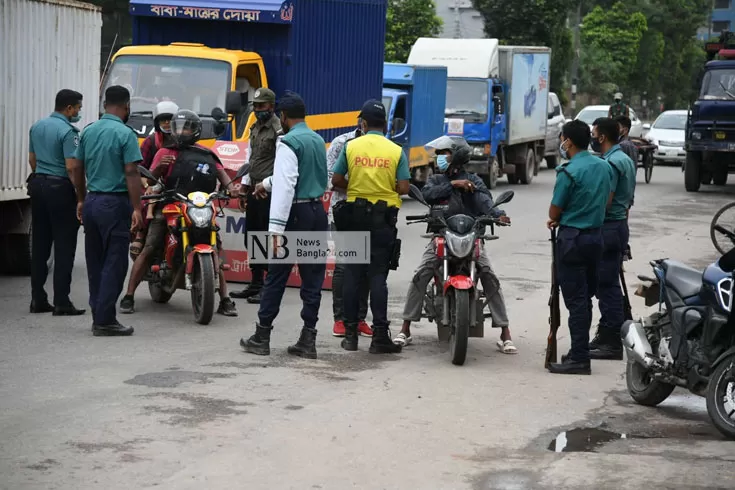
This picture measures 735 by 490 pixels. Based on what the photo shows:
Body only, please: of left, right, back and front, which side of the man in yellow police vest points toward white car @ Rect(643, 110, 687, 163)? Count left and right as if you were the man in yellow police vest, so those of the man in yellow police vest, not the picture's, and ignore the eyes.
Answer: front

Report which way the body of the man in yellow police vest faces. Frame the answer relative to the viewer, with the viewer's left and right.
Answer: facing away from the viewer

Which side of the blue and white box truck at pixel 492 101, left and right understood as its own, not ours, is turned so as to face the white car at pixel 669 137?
back

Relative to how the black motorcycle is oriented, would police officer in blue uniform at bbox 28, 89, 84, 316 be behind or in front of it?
behind

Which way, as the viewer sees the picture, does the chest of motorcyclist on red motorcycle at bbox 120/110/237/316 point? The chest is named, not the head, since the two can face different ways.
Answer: toward the camera

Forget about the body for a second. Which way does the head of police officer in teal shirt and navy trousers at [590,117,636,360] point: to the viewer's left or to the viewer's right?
to the viewer's left

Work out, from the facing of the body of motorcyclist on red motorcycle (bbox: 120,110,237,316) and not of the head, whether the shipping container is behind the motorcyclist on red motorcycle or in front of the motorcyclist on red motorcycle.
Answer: behind

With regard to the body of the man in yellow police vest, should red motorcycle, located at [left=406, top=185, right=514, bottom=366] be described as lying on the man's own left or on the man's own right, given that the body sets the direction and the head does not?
on the man's own right

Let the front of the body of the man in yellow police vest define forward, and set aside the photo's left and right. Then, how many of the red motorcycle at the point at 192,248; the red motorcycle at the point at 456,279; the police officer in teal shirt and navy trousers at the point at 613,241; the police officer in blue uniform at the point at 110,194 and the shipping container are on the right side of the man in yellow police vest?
2

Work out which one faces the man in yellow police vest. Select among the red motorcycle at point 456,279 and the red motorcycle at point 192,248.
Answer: the red motorcycle at point 192,248

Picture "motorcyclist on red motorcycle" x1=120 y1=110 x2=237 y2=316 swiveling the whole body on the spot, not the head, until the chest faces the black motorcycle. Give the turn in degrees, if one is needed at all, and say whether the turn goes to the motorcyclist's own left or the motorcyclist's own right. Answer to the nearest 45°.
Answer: approximately 45° to the motorcyclist's own left

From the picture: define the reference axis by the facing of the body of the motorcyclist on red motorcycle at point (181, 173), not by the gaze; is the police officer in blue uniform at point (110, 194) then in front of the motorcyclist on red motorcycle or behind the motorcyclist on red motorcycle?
in front

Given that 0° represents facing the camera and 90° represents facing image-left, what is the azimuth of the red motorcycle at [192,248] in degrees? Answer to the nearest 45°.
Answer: approximately 315°

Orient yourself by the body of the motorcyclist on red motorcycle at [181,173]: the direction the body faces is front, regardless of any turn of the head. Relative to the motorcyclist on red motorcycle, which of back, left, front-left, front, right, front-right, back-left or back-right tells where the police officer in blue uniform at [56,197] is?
right

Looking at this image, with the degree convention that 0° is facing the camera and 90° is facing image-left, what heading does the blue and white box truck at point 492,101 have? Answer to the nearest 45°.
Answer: approximately 45°

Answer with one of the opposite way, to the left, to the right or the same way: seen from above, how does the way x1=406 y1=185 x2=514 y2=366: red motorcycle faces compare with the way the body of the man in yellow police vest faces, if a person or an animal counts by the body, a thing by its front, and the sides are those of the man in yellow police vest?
the opposite way

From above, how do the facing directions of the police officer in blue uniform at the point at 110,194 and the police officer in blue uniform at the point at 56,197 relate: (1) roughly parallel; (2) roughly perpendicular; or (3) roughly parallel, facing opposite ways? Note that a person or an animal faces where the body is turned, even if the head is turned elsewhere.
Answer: roughly parallel

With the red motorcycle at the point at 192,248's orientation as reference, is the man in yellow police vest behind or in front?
in front

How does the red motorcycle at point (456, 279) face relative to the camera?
toward the camera
